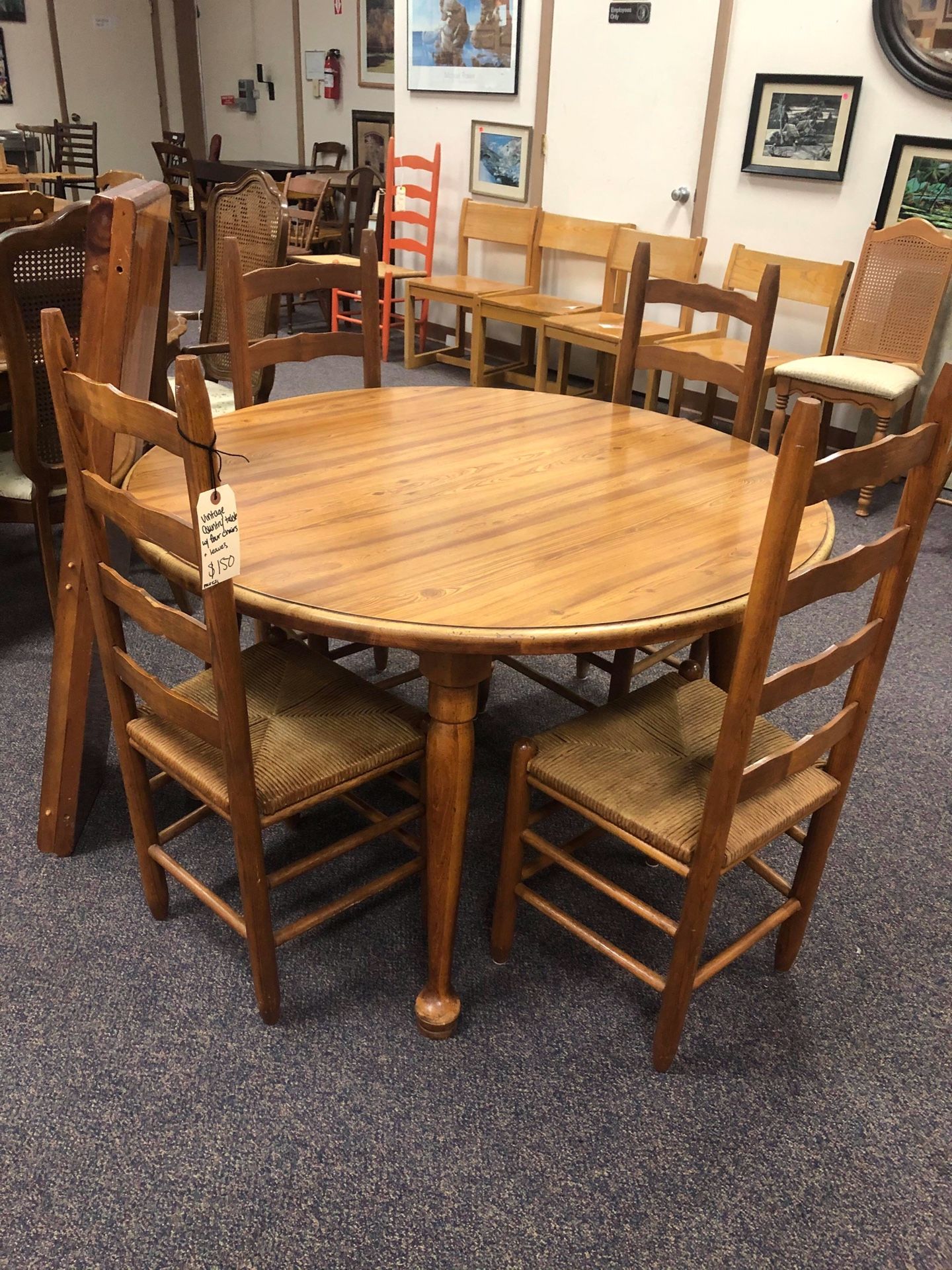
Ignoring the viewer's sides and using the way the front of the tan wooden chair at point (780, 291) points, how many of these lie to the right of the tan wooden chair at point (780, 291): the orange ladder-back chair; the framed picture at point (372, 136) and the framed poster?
3

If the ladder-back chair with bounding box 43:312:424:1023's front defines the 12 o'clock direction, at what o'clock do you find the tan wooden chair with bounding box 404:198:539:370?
The tan wooden chair is roughly at 11 o'clock from the ladder-back chair.

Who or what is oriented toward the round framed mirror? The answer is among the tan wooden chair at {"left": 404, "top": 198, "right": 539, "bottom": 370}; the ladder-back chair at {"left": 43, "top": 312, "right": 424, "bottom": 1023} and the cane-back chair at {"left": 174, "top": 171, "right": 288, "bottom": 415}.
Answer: the ladder-back chair

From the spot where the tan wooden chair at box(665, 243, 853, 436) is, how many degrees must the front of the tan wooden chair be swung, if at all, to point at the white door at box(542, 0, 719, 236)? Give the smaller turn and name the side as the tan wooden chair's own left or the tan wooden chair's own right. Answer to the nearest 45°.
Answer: approximately 90° to the tan wooden chair's own right

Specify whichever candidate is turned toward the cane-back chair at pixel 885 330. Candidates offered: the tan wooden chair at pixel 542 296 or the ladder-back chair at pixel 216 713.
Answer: the ladder-back chair

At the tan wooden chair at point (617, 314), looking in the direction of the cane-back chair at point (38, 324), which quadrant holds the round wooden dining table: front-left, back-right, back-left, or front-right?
front-left

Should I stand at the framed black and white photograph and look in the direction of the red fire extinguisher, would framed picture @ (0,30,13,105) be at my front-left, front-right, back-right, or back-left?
front-left

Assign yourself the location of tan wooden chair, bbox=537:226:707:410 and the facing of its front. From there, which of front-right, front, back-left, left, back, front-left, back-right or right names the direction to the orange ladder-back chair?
right

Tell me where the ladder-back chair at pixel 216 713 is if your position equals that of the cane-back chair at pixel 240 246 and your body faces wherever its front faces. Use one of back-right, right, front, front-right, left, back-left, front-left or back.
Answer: front-left

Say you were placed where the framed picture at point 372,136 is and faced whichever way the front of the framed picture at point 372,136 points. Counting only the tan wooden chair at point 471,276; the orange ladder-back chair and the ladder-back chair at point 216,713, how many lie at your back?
0

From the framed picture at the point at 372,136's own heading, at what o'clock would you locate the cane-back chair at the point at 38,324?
The cane-back chair is roughly at 12 o'clock from the framed picture.

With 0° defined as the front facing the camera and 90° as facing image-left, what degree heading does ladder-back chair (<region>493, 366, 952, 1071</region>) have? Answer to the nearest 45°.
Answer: approximately 135°

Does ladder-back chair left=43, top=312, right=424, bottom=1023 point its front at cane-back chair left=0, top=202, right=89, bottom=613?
no

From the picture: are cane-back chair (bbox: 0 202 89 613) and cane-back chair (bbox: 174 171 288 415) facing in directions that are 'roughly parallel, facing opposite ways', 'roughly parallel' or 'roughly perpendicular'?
roughly perpendicular

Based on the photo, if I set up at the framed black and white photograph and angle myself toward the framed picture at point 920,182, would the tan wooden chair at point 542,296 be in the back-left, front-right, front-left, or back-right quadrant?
back-right

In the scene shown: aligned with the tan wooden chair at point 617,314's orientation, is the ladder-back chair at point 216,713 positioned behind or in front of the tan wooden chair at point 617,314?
in front

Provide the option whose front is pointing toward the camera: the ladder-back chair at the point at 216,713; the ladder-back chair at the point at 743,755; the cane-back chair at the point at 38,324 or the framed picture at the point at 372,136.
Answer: the framed picture

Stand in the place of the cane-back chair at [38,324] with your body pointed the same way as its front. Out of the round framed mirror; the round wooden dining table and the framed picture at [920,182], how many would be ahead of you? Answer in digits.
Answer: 0

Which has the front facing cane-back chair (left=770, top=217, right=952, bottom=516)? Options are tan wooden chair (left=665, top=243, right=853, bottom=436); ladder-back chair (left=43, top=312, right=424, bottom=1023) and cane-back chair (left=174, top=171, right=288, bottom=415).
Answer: the ladder-back chair

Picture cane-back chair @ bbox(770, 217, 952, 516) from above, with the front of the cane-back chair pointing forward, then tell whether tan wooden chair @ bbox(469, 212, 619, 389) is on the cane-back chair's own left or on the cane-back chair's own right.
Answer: on the cane-back chair's own right
